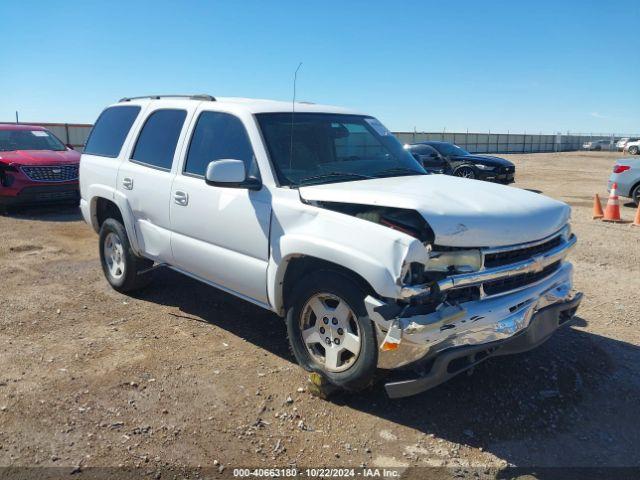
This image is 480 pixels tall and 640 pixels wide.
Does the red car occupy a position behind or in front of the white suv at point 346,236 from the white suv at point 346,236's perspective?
behind

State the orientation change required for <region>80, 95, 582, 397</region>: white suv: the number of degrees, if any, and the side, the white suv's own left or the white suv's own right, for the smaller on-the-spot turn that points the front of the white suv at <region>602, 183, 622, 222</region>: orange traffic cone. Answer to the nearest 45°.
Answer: approximately 90° to the white suv's own left

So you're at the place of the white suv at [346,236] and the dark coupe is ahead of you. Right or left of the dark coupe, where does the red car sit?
left

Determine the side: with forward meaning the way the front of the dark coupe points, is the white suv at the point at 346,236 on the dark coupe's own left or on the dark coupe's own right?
on the dark coupe's own right

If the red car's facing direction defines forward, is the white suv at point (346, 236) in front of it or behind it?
in front

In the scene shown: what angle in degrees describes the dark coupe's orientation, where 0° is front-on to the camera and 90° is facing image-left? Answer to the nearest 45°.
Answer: approximately 315°

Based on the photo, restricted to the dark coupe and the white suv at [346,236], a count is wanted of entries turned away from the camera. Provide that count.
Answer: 0

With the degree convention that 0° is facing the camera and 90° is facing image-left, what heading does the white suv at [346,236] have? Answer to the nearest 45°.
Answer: approximately 315°

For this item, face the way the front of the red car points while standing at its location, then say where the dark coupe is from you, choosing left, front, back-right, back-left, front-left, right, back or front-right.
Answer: front-left
